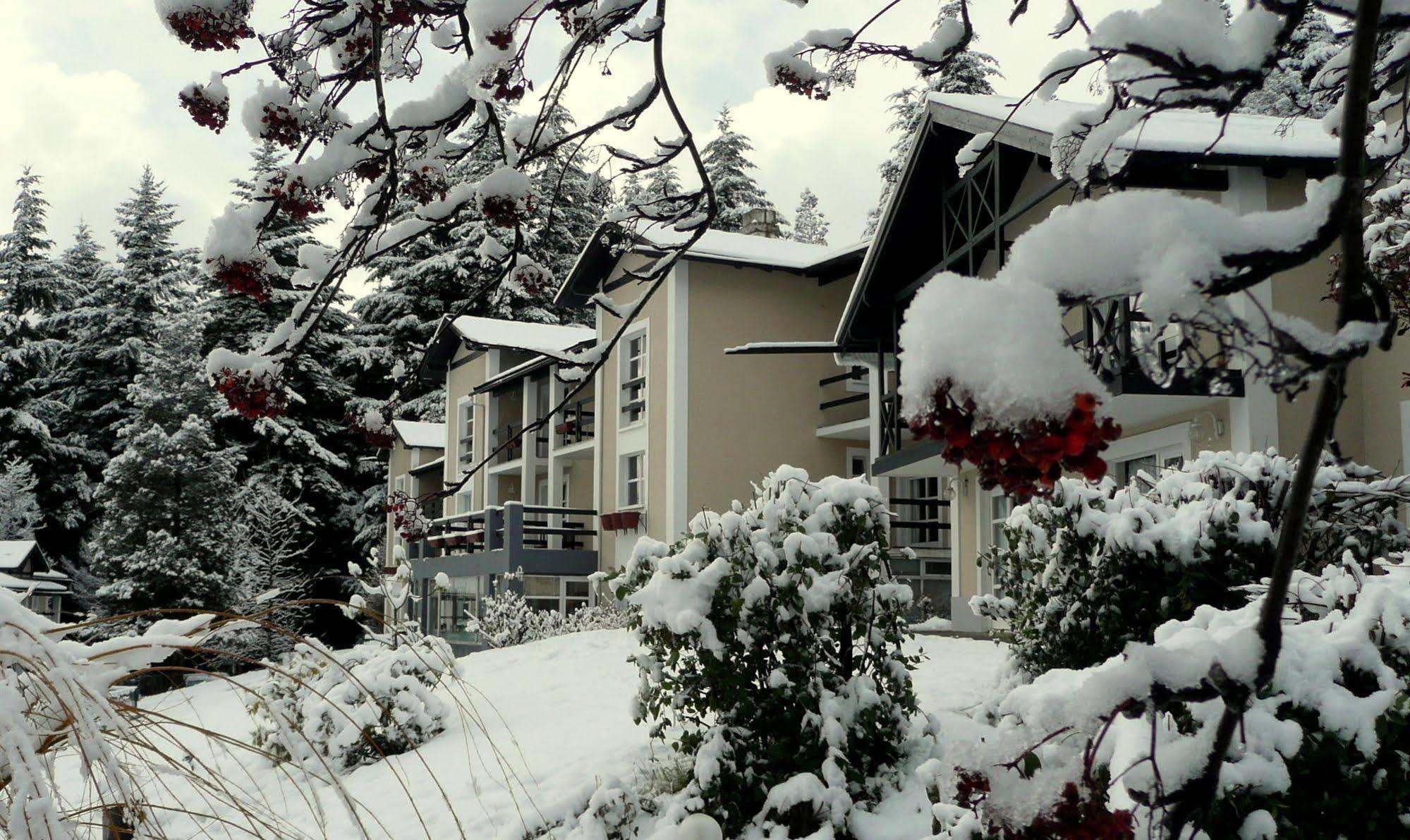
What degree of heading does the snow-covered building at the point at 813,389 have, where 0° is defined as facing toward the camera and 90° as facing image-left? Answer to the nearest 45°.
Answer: approximately 45°

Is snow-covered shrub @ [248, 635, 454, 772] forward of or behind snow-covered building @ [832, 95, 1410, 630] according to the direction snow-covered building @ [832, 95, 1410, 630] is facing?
forward

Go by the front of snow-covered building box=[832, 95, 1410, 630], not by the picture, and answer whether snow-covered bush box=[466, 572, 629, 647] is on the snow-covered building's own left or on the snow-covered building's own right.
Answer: on the snow-covered building's own right

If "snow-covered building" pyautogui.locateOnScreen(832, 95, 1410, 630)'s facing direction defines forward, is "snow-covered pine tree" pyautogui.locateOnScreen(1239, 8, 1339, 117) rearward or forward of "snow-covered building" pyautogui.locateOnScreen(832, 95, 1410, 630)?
rearward

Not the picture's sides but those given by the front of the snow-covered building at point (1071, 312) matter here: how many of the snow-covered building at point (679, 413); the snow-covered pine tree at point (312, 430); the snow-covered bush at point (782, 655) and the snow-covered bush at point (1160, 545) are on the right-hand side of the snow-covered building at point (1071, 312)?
2

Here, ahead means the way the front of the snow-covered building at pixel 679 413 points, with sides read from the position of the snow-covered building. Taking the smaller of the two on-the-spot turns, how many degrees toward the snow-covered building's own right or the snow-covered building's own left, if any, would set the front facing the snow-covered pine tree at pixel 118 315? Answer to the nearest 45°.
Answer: approximately 90° to the snow-covered building's own right

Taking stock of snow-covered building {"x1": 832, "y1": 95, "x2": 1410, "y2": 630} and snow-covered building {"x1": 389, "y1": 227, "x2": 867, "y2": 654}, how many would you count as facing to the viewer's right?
0

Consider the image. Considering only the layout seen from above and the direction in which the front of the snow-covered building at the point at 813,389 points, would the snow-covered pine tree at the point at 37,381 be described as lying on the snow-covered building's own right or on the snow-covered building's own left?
on the snow-covered building's own right

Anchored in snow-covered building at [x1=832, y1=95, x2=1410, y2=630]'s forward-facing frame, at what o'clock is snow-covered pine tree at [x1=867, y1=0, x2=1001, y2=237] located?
The snow-covered pine tree is roughly at 4 o'clock from the snow-covered building.

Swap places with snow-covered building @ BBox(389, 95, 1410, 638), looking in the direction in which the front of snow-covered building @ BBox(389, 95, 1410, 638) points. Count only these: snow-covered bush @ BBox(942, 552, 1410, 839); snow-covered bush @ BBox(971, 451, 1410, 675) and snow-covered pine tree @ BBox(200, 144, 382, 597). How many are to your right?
1

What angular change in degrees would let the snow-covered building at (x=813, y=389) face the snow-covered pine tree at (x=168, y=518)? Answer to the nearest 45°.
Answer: approximately 45° to its right

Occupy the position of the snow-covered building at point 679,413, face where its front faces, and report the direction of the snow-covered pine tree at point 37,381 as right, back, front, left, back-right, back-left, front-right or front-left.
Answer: right
